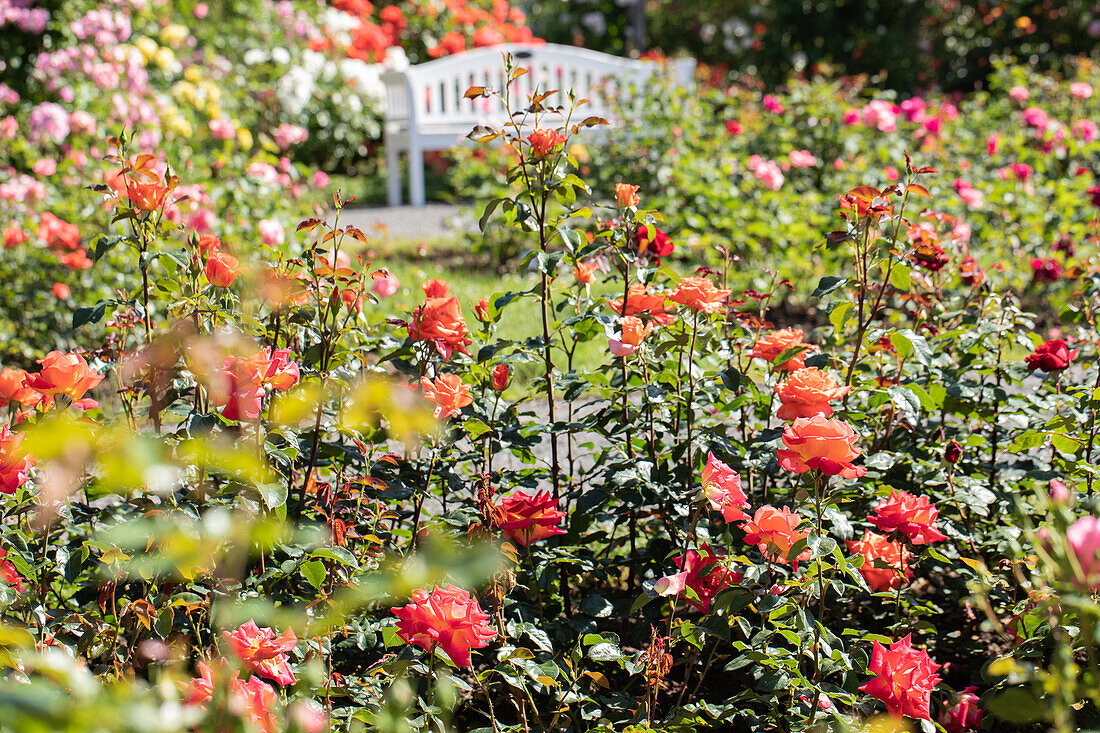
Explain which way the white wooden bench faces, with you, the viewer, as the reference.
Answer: facing the viewer and to the right of the viewer
